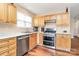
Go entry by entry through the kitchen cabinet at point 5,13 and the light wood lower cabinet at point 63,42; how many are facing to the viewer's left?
0

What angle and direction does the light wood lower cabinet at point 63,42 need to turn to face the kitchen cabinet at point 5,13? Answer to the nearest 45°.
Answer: approximately 45° to its right

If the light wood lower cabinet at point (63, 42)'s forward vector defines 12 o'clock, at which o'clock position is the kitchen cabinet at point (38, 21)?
The kitchen cabinet is roughly at 4 o'clock from the light wood lower cabinet.

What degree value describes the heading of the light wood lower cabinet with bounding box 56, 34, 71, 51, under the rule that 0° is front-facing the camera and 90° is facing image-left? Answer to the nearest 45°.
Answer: approximately 0°

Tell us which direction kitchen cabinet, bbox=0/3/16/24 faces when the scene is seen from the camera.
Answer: facing the viewer and to the right of the viewer

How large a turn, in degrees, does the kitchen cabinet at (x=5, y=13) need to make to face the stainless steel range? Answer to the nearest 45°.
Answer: approximately 90° to its left

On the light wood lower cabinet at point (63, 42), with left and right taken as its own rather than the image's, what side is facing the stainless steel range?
right

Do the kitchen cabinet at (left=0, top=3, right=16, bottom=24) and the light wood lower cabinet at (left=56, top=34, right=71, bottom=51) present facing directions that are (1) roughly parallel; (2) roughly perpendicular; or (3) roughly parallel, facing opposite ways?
roughly perpendicular
